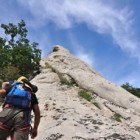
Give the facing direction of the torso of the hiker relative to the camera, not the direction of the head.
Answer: away from the camera

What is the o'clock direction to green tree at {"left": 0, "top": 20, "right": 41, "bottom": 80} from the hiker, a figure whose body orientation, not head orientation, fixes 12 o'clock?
The green tree is roughly at 12 o'clock from the hiker.

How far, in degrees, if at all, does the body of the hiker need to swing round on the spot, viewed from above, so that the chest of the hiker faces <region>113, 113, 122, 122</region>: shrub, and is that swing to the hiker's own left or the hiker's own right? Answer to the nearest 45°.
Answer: approximately 45° to the hiker's own right
